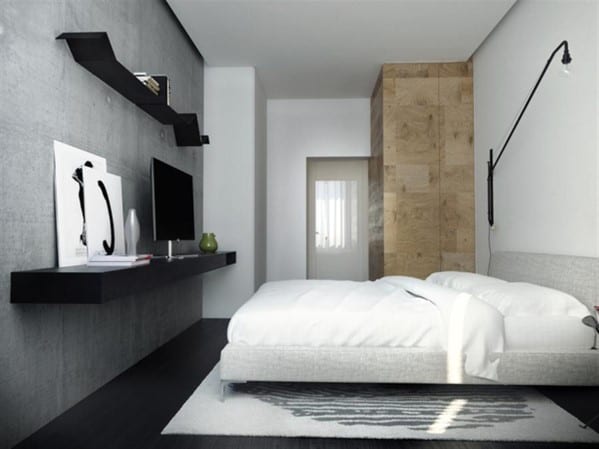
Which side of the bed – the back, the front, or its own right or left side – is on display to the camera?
left

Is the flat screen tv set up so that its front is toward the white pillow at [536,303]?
yes

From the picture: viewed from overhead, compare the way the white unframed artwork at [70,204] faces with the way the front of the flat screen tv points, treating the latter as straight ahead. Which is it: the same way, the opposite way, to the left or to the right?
the same way

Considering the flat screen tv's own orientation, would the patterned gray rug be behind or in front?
in front

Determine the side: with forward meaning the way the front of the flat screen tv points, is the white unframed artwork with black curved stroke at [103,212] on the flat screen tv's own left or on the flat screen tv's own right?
on the flat screen tv's own right

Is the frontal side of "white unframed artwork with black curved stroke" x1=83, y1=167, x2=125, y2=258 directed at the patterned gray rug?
yes

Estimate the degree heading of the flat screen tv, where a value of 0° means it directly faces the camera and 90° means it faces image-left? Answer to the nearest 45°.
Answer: approximately 315°

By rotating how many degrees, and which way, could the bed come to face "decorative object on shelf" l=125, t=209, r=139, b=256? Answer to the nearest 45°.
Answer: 0° — it already faces it

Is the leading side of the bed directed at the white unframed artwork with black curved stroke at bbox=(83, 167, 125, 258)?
yes

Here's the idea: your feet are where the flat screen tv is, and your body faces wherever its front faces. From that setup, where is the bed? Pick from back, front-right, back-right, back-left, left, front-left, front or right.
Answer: front

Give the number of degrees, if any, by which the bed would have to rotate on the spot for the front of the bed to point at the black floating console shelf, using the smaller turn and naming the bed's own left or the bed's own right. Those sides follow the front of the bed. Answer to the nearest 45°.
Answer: approximately 45° to the bed's own left

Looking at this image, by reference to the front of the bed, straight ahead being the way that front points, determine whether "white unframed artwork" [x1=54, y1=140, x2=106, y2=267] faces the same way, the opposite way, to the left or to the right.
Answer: the opposite way

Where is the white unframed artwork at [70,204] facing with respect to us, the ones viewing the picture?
facing the viewer and to the right of the viewer

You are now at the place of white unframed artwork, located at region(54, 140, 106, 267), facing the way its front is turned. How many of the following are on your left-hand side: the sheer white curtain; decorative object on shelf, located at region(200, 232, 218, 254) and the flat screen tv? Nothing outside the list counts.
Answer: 3

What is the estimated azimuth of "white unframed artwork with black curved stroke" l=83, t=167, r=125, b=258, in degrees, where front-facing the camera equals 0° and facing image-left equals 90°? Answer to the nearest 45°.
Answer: approximately 315°
